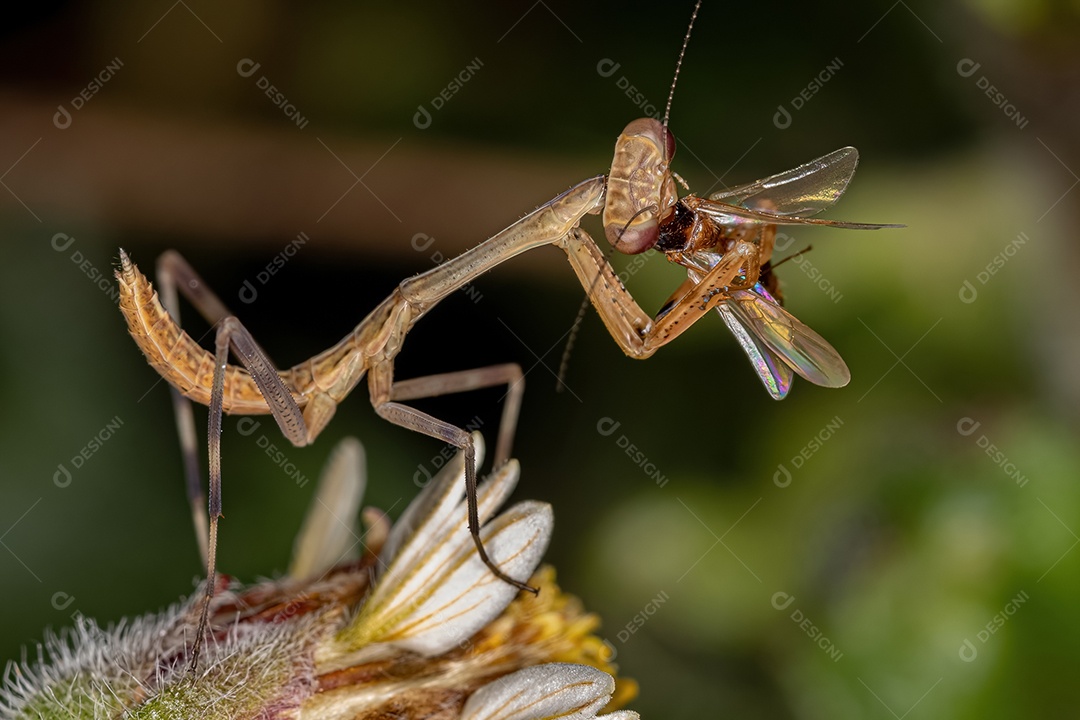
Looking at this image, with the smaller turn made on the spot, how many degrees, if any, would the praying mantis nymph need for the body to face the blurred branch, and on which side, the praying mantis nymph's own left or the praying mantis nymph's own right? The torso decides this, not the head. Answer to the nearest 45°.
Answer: approximately 90° to the praying mantis nymph's own left

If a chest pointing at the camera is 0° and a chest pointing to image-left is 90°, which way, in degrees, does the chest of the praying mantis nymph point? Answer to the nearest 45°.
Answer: approximately 270°
